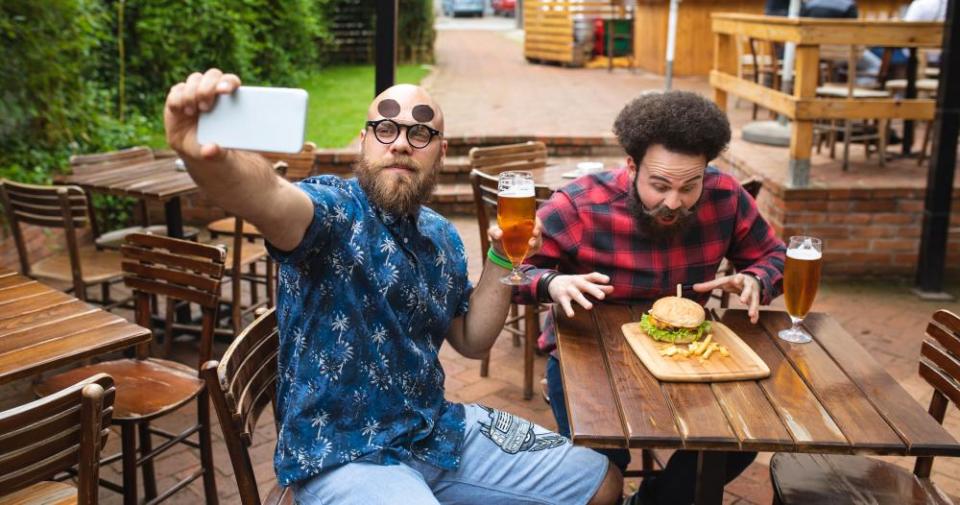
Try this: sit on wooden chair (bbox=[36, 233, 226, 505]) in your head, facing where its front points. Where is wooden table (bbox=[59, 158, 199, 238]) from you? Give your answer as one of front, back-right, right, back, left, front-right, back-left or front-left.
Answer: back-right

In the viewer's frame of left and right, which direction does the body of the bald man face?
facing the viewer and to the right of the viewer

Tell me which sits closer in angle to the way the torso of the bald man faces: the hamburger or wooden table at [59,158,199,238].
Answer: the hamburger

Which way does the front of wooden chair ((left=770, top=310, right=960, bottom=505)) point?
to the viewer's left

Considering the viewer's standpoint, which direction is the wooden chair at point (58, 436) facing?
facing away from the viewer and to the left of the viewer

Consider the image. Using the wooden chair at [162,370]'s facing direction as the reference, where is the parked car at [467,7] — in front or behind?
behind

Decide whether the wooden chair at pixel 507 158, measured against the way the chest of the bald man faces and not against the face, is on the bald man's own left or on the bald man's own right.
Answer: on the bald man's own left

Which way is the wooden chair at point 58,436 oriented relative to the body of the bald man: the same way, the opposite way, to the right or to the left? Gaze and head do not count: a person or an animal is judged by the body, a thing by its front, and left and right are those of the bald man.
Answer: the opposite way

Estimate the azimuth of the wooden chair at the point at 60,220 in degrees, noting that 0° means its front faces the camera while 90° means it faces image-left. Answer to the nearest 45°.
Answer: approximately 225°

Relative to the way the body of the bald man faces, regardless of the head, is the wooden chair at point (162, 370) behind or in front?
behind

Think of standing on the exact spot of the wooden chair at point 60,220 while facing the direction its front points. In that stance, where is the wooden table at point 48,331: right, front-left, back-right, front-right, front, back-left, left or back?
back-right

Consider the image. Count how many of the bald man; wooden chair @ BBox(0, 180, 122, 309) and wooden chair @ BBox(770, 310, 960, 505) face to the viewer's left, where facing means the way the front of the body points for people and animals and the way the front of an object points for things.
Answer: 1
